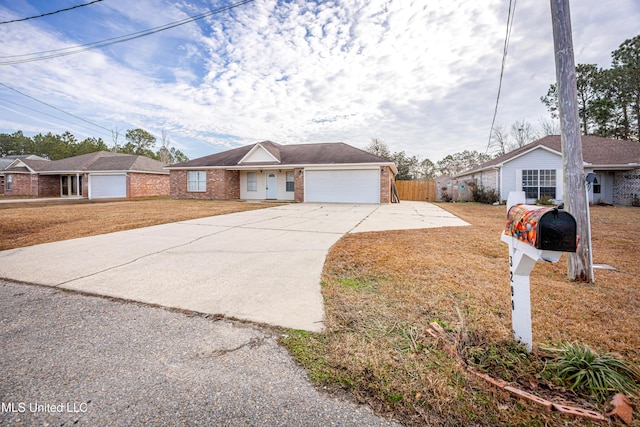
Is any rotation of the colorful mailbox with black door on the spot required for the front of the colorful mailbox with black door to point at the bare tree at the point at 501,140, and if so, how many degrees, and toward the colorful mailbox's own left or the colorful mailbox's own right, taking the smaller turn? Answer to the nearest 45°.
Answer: approximately 135° to the colorful mailbox's own left

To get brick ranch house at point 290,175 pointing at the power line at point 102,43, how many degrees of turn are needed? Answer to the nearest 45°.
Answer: approximately 45° to its right

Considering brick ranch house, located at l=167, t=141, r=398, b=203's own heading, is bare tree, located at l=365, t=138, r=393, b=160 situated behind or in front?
behind

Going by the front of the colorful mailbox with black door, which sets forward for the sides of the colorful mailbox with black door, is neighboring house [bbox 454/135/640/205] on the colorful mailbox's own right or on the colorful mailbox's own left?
on the colorful mailbox's own left

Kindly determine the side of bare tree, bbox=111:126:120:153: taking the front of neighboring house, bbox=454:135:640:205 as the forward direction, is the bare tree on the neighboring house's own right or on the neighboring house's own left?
on the neighboring house's own right

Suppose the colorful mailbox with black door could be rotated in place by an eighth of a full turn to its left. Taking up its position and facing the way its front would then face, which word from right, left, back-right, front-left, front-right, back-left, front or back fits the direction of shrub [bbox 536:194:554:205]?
left

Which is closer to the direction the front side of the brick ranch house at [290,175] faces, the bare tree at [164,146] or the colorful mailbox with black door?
the colorful mailbox with black door

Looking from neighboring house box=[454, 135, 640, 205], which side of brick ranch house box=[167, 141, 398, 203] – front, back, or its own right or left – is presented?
left

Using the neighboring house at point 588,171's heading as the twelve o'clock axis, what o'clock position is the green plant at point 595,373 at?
The green plant is roughly at 12 o'clock from the neighboring house.

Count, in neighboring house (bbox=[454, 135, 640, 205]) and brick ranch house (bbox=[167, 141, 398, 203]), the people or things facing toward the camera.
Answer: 2
